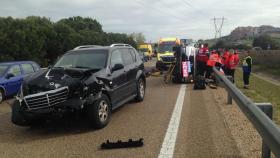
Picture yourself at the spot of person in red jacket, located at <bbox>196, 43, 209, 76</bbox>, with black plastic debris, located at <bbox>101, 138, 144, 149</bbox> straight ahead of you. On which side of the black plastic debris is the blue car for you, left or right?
right

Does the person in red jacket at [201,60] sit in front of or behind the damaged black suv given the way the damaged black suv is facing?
behind

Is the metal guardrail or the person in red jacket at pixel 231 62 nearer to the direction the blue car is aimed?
the metal guardrail

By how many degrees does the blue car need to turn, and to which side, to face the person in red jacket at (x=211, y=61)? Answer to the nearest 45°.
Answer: approximately 135° to its left

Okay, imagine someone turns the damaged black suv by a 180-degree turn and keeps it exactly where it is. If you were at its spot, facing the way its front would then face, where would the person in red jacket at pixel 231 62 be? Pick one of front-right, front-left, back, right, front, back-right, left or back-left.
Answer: front

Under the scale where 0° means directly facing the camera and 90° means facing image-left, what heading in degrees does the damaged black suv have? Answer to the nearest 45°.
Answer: approximately 45°

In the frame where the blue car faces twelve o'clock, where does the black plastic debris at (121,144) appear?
The black plastic debris is roughly at 10 o'clock from the blue car.

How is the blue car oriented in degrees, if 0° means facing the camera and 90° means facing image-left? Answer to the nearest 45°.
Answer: approximately 45°

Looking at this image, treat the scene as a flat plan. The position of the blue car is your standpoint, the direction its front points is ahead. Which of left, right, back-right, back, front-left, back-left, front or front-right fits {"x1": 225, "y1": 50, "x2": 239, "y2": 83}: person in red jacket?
back-left
